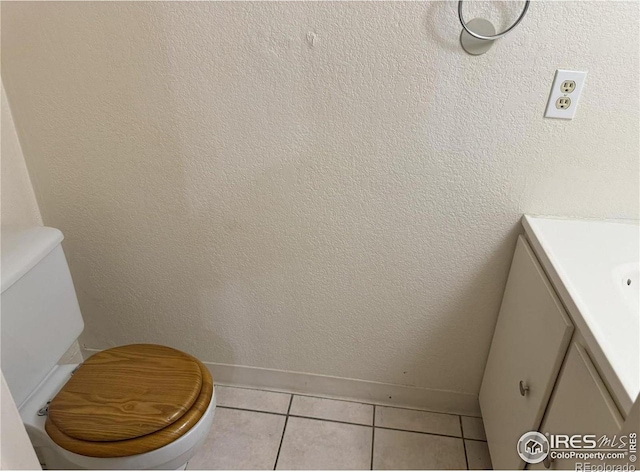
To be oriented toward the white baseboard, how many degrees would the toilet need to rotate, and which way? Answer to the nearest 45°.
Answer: approximately 45° to its left

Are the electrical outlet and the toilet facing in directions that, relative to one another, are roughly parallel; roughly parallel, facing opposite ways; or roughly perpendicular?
roughly perpendicular

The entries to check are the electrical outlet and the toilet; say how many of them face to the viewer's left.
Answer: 0

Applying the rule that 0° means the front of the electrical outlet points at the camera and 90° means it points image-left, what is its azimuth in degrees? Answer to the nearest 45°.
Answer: approximately 0°

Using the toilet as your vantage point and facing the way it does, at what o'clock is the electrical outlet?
The electrical outlet is roughly at 11 o'clock from the toilet.

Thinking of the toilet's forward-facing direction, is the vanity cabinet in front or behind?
in front

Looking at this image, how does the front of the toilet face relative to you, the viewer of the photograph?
facing the viewer and to the right of the viewer
